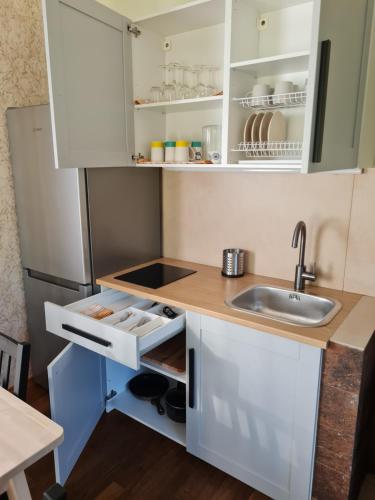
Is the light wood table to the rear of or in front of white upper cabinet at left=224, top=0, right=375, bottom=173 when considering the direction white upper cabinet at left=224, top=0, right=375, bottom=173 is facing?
in front

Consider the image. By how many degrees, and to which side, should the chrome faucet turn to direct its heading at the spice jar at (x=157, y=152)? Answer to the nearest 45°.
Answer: approximately 45° to its right

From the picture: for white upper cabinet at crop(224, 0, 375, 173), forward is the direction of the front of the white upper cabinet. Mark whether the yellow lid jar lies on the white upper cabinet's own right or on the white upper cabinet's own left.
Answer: on the white upper cabinet's own right

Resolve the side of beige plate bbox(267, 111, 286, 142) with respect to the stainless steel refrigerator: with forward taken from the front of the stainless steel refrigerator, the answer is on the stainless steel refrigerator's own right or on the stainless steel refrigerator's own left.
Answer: on the stainless steel refrigerator's own left

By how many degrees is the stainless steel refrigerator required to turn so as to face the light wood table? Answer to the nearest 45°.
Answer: approximately 45° to its left

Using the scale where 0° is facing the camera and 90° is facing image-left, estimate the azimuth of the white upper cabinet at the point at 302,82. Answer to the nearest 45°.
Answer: approximately 45°

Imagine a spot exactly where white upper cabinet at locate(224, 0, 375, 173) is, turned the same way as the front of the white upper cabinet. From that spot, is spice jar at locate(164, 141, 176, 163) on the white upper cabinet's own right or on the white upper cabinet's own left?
on the white upper cabinet's own right
